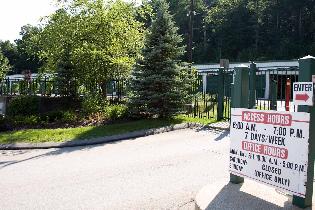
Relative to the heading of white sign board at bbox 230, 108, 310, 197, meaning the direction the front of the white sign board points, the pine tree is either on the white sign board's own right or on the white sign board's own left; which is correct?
on the white sign board's own right

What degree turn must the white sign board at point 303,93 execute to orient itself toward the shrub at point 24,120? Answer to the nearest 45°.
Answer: approximately 135° to its right

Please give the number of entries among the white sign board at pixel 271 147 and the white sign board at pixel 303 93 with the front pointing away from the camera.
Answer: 0

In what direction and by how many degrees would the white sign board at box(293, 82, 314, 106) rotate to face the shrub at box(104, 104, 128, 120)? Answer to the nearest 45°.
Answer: approximately 135° to its right

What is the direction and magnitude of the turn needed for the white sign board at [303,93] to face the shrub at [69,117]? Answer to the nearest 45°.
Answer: approximately 135° to its right

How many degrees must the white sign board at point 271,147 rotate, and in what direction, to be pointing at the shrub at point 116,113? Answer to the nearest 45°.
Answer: approximately 90° to its right

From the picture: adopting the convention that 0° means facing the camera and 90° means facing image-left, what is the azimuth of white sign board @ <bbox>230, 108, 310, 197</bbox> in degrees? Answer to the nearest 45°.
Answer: approximately 45°

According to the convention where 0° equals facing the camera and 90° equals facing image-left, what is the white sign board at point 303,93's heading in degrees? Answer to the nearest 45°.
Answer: approximately 0°
